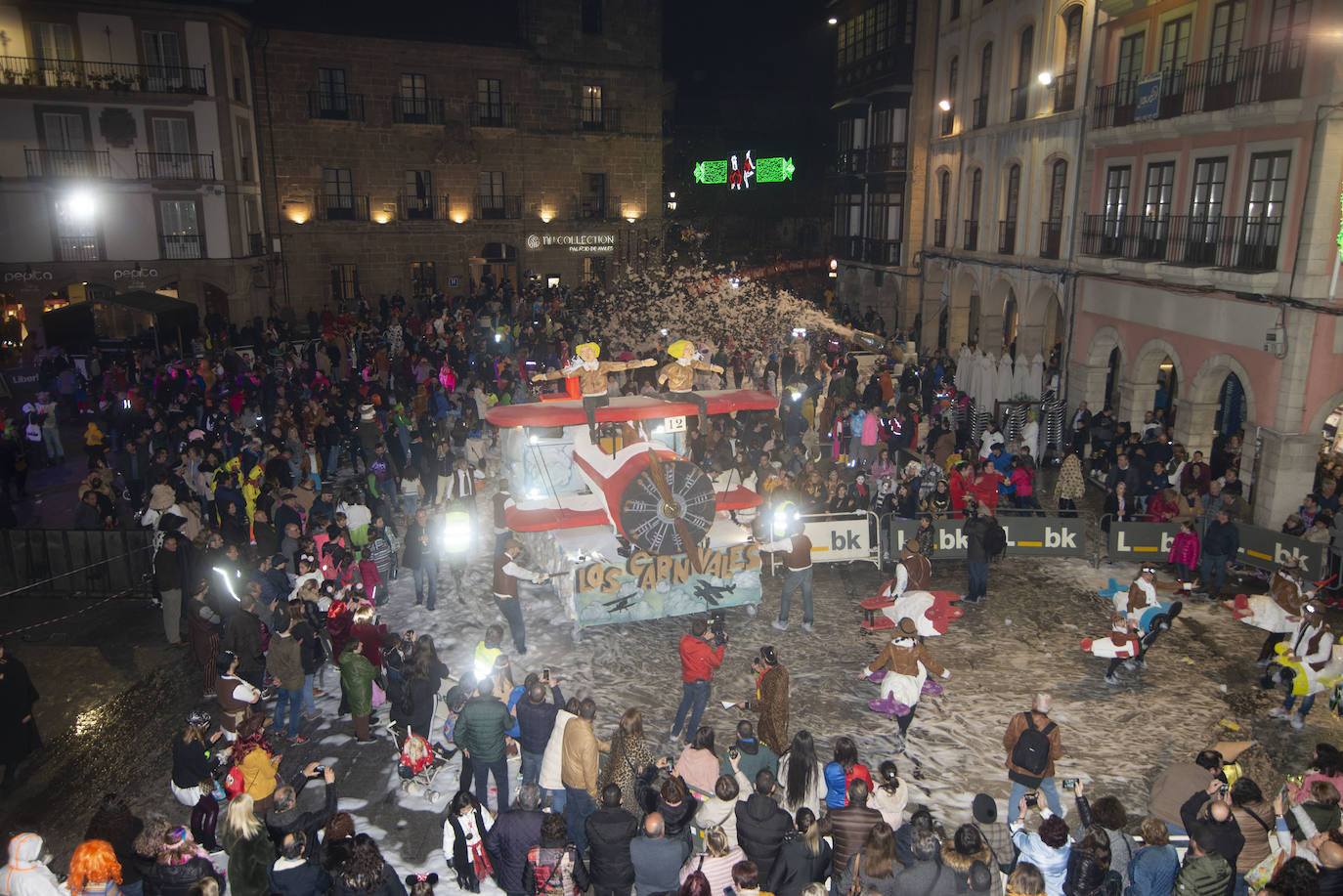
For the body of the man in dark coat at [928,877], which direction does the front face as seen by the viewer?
away from the camera

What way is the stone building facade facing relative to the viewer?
toward the camera

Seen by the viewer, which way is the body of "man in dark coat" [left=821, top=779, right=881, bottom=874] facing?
away from the camera

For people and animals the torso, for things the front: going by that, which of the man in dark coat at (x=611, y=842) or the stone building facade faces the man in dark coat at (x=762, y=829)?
the stone building facade

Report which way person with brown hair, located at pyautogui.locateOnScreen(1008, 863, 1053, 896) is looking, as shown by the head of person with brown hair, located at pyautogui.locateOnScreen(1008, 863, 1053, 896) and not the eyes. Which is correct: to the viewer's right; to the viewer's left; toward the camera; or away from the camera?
away from the camera

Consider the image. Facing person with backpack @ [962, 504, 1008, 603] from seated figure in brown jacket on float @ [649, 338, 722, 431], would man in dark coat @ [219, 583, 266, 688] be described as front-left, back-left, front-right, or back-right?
back-right

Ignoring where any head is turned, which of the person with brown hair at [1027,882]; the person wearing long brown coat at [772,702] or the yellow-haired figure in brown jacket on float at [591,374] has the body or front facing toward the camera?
the yellow-haired figure in brown jacket on float

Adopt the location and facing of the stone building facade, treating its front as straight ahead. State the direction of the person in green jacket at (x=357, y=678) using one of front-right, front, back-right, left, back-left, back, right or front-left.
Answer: front

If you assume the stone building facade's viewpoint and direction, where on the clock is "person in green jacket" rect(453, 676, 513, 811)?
The person in green jacket is roughly at 12 o'clock from the stone building facade.

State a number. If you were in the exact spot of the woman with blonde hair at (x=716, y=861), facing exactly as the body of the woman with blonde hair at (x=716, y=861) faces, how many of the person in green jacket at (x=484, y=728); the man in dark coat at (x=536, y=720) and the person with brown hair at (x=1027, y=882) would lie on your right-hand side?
1

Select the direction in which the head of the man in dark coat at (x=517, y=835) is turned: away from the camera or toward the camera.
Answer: away from the camera

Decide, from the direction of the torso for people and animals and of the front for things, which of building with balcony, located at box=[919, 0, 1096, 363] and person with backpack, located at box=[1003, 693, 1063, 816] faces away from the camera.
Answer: the person with backpack

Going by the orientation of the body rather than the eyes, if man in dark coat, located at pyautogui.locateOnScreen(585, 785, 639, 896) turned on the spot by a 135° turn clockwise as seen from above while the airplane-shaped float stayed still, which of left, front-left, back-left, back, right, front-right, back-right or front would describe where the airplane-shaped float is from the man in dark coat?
back-left

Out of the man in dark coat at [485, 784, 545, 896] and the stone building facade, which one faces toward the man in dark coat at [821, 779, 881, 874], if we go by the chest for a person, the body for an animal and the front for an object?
the stone building facade

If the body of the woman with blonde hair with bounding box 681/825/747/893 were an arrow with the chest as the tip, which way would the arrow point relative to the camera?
away from the camera
